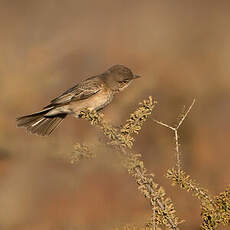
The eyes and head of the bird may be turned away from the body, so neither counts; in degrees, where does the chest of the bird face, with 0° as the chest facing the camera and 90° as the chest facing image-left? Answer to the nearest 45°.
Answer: approximately 270°
